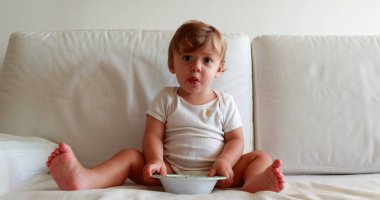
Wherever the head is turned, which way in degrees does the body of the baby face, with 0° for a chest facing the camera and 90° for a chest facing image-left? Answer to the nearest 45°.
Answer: approximately 0°
